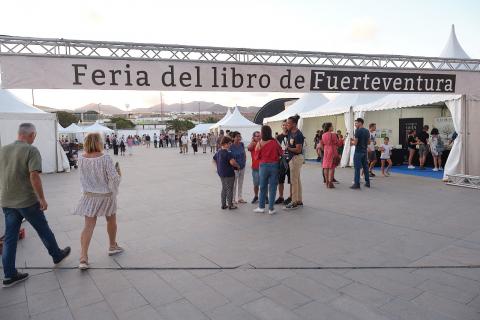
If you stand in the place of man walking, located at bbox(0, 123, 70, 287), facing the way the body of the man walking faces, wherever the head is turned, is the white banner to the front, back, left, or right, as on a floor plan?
front

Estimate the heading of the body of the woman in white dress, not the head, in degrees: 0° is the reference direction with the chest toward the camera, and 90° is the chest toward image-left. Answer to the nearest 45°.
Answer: approximately 225°

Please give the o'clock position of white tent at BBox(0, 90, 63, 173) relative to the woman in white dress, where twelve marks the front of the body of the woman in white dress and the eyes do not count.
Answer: The white tent is roughly at 10 o'clock from the woman in white dress.

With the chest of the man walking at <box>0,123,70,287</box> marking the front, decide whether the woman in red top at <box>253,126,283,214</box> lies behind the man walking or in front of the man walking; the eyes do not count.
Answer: in front

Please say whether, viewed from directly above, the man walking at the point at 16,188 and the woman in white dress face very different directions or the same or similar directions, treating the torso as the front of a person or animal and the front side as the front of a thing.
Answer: same or similar directions

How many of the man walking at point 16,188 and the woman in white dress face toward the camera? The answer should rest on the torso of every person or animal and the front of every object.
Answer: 0

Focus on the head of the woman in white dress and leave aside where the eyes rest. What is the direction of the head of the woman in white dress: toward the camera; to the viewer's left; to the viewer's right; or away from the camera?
away from the camera

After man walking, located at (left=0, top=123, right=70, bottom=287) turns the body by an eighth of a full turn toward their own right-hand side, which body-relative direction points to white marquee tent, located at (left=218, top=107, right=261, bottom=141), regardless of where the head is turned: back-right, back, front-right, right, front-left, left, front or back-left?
front-left

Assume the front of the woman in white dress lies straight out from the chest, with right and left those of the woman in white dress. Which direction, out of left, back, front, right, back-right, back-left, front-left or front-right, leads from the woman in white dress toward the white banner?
front
